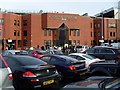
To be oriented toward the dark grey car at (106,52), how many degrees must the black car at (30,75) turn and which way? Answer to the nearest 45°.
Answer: approximately 90° to its right

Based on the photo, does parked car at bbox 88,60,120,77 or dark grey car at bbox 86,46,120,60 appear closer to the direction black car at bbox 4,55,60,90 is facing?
the dark grey car

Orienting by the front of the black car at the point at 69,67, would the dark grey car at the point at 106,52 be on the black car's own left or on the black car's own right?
on the black car's own right

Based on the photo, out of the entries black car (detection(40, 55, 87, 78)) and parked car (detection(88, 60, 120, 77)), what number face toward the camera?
0

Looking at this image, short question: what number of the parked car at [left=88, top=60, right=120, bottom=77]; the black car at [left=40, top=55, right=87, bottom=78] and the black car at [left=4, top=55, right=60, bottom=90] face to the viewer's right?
0

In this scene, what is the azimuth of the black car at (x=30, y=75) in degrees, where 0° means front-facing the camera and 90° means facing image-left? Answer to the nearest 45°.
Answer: approximately 135°

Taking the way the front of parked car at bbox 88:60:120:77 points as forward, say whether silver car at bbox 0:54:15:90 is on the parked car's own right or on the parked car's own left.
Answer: on the parked car's own left

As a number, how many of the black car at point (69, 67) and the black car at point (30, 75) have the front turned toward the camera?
0

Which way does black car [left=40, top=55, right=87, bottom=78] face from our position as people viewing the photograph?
facing away from the viewer and to the left of the viewer

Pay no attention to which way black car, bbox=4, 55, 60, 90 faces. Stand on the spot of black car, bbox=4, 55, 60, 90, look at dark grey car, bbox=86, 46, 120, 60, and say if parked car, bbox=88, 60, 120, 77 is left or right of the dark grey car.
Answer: right

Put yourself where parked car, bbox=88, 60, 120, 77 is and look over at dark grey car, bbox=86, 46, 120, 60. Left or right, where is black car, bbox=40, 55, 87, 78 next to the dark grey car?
left

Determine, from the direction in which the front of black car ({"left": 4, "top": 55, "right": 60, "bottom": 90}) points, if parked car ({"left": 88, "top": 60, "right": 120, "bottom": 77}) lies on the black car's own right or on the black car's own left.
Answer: on the black car's own right
